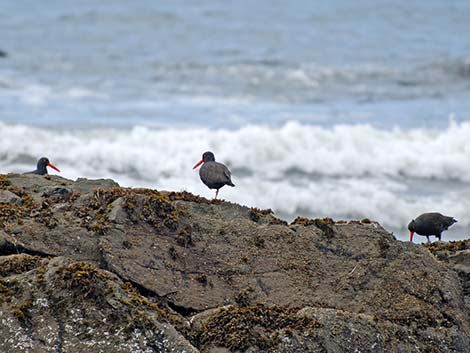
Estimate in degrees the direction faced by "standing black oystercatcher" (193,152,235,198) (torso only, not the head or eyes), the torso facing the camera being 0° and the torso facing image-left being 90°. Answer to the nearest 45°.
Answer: approximately 90°

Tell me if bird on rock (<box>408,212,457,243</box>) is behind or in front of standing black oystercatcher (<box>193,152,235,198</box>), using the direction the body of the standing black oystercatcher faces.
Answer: behind

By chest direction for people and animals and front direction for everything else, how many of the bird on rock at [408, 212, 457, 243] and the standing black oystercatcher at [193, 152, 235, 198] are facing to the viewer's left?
2

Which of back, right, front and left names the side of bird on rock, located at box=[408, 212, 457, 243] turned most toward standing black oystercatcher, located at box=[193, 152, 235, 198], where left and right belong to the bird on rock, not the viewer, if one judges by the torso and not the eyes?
front

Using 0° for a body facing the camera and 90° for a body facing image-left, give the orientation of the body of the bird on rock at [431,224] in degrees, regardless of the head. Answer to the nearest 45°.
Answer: approximately 90°
